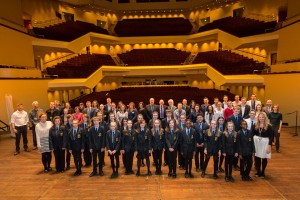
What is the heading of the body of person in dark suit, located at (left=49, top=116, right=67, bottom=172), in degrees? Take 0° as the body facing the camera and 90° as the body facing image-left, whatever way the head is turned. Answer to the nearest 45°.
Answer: approximately 0°

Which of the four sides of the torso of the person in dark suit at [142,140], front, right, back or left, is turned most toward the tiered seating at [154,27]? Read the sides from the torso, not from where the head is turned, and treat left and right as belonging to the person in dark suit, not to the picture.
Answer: back

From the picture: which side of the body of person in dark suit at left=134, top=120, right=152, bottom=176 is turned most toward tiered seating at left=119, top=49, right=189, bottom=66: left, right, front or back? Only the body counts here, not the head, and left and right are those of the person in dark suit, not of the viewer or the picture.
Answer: back

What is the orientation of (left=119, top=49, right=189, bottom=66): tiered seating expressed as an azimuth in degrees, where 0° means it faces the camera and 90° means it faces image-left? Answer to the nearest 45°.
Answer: approximately 0°

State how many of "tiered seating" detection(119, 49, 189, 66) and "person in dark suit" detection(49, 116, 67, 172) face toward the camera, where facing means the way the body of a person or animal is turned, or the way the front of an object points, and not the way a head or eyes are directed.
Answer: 2

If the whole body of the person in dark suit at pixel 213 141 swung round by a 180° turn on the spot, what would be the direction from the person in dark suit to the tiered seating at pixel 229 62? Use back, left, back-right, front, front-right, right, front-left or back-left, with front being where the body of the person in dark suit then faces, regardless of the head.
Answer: front

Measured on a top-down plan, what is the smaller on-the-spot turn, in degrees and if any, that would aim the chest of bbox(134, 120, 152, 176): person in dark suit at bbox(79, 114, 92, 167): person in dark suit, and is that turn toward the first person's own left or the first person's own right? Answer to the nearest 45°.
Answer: approximately 135° to the first person's own right

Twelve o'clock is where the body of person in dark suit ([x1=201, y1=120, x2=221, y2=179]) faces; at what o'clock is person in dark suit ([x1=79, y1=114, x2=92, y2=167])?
person in dark suit ([x1=79, y1=114, x2=92, y2=167]) is roughly at 3 o'clock from person in dark suit ([x1=201, y1=120, x2=221, y2=179]).
